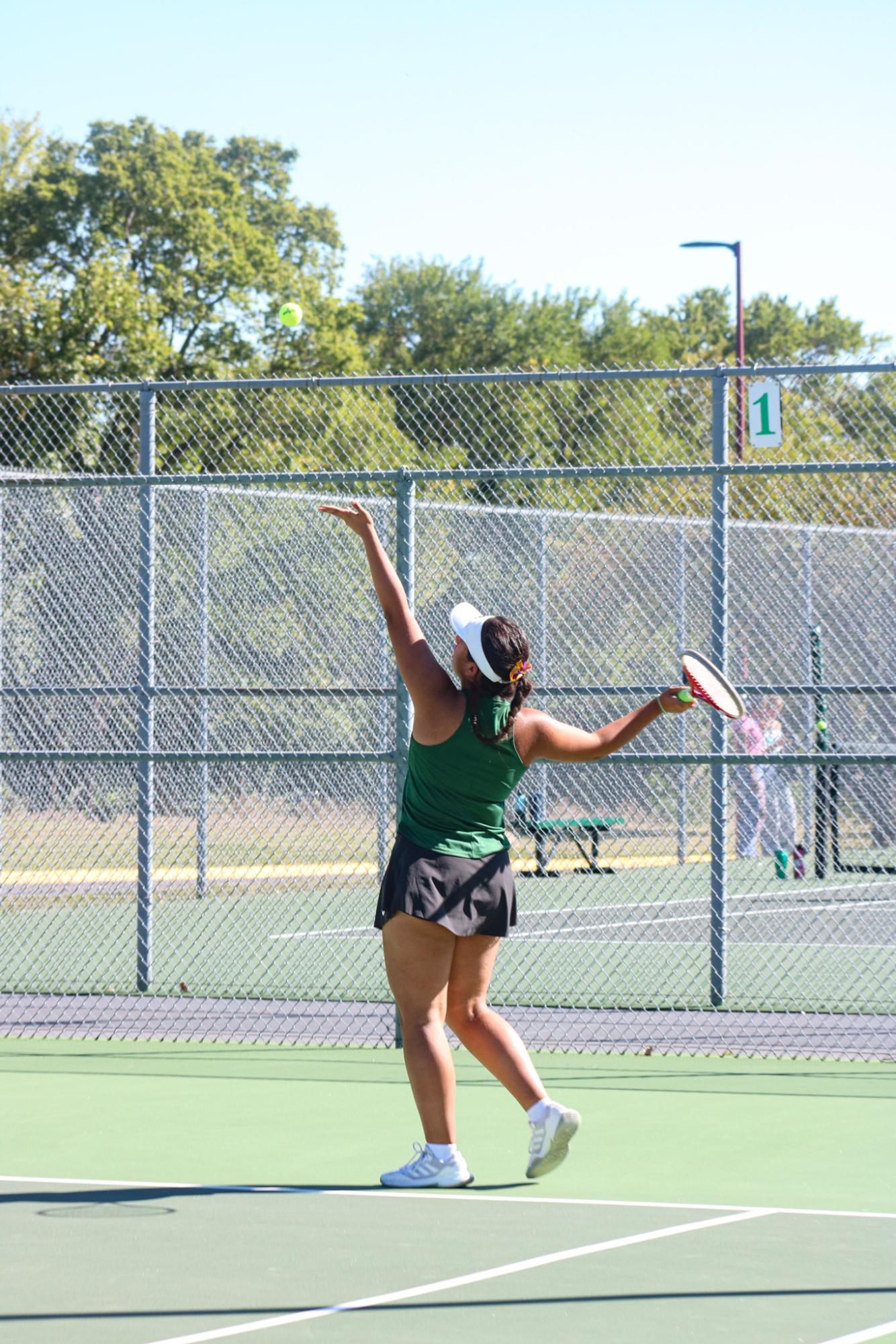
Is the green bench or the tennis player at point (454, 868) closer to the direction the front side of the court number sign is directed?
the tennis player

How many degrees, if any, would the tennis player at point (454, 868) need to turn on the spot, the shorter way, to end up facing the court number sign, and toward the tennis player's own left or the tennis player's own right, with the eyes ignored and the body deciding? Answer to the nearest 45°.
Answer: approximately 45° to the tennis player's own right

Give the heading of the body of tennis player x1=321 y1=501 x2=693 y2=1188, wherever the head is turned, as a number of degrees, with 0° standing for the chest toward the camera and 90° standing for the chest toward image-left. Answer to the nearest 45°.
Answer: approximately 135°

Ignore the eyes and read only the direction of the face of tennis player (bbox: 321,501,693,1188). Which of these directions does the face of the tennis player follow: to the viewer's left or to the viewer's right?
to the viewer's left

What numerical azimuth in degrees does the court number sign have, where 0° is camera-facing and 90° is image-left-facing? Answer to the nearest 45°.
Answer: approximately 0°

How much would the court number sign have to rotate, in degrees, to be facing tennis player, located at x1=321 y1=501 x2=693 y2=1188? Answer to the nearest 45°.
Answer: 0° — it already faces them

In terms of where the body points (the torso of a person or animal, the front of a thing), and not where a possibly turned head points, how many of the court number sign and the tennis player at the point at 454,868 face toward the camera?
1

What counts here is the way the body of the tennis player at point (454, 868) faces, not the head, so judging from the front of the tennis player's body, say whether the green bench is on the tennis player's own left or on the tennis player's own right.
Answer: on the tennis player's own right

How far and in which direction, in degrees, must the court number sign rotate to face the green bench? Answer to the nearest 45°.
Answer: approximately 180°
